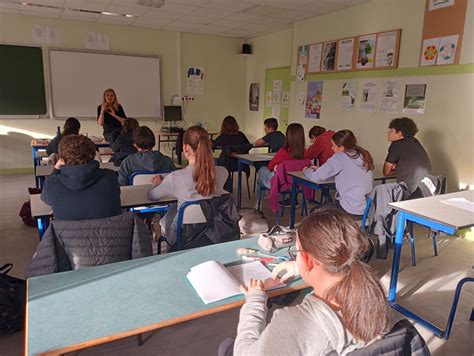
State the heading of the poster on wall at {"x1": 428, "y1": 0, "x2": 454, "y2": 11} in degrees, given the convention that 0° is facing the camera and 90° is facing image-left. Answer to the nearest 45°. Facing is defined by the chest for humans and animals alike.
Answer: approximately 45°

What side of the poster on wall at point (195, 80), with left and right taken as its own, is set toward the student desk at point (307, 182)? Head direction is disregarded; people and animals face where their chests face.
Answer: front

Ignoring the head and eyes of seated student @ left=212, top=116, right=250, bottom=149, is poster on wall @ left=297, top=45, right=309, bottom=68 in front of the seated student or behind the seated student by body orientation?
in front

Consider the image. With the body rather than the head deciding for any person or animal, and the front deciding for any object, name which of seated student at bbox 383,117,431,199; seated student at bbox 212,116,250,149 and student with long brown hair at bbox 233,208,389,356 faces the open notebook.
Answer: the student with long brown hair

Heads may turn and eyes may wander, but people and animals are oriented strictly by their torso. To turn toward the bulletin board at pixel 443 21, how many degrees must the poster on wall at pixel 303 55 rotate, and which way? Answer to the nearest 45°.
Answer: approximately 90° to its left

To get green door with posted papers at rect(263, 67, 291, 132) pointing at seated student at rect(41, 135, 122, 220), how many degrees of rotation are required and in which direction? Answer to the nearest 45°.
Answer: approximately 45° to its left

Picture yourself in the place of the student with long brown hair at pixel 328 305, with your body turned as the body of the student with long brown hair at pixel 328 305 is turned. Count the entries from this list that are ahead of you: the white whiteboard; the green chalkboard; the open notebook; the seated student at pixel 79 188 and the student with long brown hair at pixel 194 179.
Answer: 5

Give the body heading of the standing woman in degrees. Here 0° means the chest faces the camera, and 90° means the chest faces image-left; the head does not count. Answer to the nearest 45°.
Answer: approximately 0°

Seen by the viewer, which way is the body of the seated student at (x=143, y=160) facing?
away from the camera

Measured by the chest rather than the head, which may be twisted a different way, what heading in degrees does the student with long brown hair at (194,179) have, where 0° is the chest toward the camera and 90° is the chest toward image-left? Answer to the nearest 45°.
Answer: approximately 135°

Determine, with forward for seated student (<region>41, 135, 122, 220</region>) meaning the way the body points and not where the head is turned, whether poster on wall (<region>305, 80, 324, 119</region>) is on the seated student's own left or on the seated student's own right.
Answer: on the seated student's own right

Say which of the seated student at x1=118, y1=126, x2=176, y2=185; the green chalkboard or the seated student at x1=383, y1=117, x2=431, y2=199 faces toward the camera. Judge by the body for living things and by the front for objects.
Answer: the green chalkboard

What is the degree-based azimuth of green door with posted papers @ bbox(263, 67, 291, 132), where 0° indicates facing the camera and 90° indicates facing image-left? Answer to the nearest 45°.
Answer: approximately 45°

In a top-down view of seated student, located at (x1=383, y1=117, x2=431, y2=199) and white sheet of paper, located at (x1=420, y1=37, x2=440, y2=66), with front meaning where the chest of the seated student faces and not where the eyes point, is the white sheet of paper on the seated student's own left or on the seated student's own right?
on the seated student's own right

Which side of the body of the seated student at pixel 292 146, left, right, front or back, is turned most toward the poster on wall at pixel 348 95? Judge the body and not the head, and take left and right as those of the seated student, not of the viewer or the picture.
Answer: right

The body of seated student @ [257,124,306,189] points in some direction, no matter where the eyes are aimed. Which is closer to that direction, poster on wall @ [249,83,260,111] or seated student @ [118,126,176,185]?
the poster on wall

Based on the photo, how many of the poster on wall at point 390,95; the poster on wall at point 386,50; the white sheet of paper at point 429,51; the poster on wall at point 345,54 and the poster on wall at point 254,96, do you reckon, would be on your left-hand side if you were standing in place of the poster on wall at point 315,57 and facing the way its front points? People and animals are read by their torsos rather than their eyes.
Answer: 4

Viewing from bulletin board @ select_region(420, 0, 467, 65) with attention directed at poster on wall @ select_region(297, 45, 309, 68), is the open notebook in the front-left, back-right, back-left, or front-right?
back-left

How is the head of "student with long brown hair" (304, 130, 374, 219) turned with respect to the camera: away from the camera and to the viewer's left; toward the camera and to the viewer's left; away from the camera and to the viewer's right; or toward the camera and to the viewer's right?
away from the camera and to the viewer's left

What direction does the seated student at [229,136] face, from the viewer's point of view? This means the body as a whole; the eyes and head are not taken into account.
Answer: away from the camera

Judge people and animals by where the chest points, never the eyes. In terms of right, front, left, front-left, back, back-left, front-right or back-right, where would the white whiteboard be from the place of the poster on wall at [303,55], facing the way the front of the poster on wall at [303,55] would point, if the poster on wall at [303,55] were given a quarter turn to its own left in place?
back-right

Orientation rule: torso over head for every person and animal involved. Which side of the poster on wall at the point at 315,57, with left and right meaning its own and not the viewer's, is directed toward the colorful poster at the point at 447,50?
left
